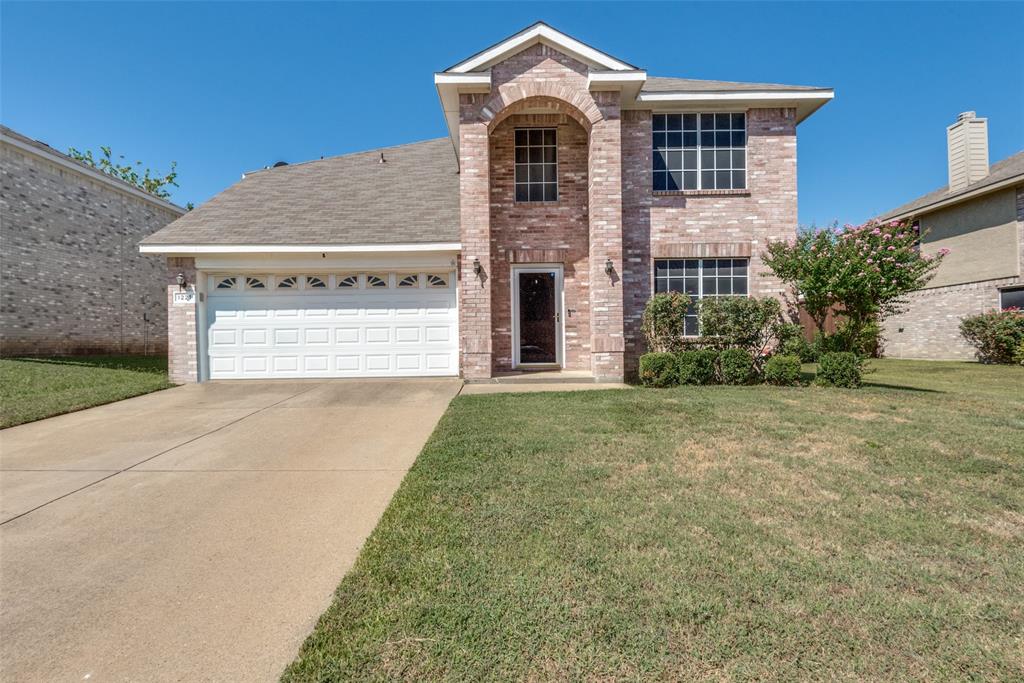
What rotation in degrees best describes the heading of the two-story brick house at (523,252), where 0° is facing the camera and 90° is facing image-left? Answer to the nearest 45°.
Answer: approximately 0°

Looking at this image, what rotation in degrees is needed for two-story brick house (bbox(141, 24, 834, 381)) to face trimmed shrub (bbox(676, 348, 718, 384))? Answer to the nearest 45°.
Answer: approximately 45° to its left

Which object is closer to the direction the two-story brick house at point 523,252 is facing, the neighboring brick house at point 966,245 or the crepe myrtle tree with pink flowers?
the crepe myrtle tree with pink flowers

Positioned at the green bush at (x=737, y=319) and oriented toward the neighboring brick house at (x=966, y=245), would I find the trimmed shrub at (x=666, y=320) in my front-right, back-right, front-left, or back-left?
back-left

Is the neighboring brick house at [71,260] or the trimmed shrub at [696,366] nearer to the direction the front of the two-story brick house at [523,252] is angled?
the trimmed shrub

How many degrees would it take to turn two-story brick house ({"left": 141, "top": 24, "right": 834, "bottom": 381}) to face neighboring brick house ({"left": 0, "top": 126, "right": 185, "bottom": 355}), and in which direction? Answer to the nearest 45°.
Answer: approximately 90° to its right

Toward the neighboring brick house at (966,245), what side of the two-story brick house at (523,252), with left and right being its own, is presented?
left

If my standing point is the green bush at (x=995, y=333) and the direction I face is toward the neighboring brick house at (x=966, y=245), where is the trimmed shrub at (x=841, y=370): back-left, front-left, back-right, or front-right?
back-left

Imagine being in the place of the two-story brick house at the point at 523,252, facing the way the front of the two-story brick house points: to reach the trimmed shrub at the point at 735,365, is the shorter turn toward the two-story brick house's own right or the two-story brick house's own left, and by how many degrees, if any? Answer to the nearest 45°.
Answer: approximately 45° to the two-story brick house's own left
